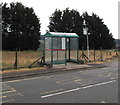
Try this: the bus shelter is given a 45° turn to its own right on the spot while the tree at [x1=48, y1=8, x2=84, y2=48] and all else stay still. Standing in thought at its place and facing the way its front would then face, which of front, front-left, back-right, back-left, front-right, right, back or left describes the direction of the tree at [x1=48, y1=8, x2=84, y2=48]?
back

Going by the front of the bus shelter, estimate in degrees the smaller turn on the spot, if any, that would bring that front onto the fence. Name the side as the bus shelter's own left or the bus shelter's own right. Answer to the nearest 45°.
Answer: approximately 180°

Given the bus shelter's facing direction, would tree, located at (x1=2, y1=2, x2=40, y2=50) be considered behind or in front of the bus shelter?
behind

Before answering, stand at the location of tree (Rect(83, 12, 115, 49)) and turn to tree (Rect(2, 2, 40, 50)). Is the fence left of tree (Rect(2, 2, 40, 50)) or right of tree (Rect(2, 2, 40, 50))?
left

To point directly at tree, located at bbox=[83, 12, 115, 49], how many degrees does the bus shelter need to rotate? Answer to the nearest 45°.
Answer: approximately 135° to its left
